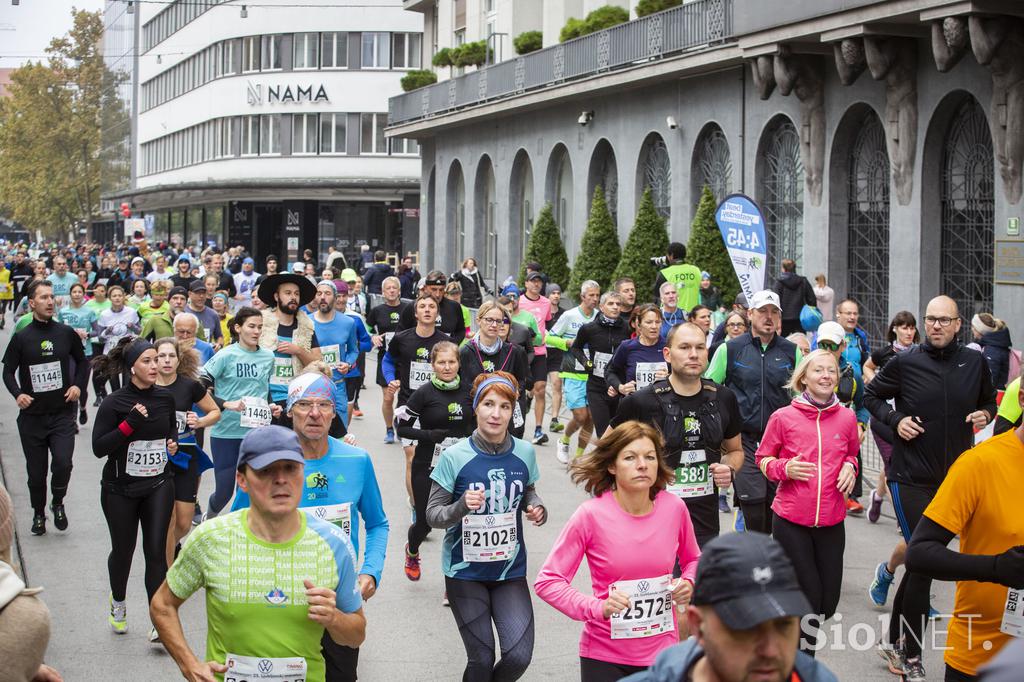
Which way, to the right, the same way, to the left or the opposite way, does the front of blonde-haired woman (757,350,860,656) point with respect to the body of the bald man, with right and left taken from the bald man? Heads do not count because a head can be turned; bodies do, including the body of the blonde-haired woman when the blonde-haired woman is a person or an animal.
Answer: the same way

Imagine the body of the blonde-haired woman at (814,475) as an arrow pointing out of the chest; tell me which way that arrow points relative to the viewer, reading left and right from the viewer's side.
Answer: facing the viewer

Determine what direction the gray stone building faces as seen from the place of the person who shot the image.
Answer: facing the viewer and to the left of the viewer

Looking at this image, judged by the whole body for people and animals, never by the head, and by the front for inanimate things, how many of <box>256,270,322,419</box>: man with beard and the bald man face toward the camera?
2

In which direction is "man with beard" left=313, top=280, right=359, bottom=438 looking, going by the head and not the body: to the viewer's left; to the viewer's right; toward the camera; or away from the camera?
toward the camera

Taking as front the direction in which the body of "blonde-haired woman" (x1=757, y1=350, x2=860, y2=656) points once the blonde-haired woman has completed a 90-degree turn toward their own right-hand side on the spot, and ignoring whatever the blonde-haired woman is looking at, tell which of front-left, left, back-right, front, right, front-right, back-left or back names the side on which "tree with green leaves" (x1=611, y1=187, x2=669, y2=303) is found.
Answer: right

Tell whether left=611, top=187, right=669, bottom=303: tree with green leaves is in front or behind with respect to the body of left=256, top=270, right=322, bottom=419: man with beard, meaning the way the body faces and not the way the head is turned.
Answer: behind

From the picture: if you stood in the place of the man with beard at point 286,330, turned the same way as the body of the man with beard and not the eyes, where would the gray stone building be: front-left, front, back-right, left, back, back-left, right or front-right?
back-left

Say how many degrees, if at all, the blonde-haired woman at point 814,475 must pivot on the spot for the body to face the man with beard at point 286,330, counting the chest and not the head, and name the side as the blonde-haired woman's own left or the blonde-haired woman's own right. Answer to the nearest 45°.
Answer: approximately 135° to the blonde-haired woman's own right

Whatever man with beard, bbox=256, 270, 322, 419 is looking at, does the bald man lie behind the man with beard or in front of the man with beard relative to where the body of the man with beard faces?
in front

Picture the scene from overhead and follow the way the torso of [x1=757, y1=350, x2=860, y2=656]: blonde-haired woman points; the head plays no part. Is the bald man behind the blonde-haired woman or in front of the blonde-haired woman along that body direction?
behind

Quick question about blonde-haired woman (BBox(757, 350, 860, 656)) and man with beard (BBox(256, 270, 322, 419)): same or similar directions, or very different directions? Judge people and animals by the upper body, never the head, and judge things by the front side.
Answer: same or similar directions

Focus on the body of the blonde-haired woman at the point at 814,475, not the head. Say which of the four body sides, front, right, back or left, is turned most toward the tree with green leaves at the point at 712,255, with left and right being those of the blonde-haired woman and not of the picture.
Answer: back

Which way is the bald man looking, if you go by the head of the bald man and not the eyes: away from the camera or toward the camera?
toward the camera

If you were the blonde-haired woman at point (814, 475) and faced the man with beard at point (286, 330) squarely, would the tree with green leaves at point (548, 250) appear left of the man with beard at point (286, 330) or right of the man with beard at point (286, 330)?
right

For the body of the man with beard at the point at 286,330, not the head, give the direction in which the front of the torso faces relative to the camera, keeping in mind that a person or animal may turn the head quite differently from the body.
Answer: toward the camera

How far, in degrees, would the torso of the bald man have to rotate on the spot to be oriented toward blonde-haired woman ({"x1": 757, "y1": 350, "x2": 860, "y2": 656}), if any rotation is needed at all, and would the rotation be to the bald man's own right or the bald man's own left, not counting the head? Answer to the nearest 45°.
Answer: approximately 45° to the bald man's own right
